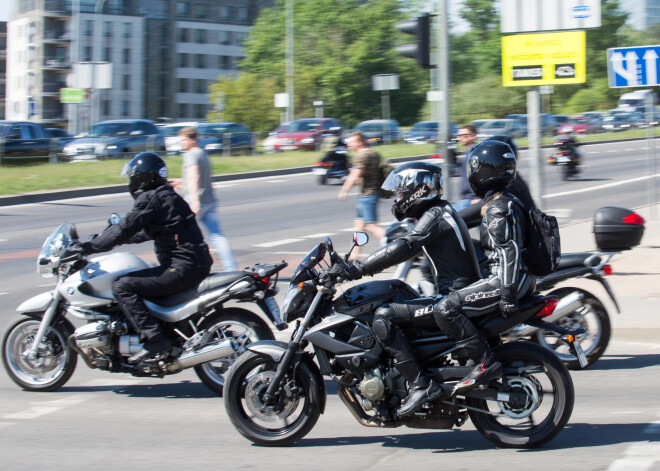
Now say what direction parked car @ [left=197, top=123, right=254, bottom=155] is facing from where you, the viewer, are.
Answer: facing the viewer and to the left of the viewer

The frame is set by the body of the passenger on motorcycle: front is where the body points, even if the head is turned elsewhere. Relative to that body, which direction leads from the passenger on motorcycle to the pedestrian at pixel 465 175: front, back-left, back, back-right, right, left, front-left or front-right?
right

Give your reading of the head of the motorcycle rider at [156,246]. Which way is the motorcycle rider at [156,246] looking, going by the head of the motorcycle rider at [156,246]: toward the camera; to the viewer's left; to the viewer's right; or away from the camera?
to the viewer's left

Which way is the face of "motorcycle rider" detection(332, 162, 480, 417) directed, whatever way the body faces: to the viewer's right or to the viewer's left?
to the viewer's left

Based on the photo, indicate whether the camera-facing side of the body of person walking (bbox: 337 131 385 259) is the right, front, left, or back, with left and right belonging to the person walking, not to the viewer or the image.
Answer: left

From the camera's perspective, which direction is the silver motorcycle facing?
to the viewer's left

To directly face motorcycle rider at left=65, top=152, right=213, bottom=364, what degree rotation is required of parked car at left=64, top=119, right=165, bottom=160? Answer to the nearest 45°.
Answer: approximately 45° to its left

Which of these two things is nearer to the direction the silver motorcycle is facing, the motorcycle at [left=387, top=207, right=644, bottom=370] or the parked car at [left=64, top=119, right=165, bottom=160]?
the parked car

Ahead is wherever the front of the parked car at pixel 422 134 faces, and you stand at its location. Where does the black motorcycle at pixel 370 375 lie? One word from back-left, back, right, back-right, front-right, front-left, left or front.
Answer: front-left

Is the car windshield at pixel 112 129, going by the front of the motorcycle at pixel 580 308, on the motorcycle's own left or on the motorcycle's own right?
on the motorcycle's own right

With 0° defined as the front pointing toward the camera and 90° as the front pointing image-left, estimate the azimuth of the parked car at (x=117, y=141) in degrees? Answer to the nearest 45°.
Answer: approximately 45°

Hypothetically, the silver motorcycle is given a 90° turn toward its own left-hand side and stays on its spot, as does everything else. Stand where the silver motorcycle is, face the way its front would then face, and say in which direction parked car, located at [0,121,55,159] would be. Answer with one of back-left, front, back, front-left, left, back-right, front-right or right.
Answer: back
